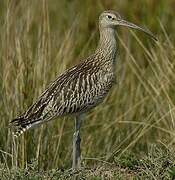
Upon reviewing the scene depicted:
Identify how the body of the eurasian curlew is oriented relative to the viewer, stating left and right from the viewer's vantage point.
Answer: facing to the right of the viewer
